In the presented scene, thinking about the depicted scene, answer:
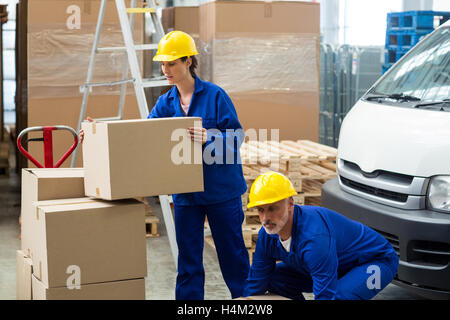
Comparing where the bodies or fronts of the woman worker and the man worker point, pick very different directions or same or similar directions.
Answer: same or similar directions

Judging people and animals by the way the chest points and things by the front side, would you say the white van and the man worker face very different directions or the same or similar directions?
same or similar directions

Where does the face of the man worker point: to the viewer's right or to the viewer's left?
to the viewer's left

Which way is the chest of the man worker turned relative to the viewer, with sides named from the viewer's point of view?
facing the viewer and to the left of the viewer

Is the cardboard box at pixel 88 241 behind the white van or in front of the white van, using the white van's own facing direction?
in front

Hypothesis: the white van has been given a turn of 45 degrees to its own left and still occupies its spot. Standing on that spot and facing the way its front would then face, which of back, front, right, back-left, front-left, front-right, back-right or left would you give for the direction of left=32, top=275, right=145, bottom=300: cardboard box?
front-right

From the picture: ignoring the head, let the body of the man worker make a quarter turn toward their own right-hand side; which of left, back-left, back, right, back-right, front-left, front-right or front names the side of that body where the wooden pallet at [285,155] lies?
front-right

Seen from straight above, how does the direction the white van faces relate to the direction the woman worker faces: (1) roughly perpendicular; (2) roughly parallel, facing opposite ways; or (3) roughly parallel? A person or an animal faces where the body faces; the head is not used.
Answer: roughly parallel

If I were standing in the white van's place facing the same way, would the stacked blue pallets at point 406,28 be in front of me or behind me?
behind
